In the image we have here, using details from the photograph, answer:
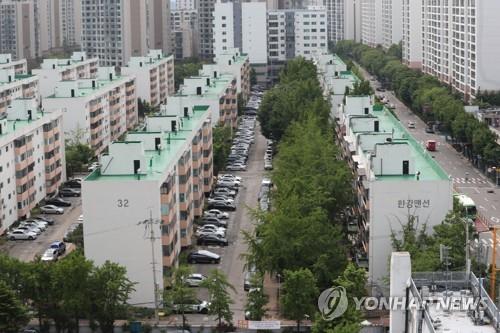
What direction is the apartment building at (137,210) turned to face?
to the viewer's right

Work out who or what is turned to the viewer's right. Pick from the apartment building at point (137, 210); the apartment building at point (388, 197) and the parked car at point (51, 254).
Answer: the apartment building at point (137, 210)

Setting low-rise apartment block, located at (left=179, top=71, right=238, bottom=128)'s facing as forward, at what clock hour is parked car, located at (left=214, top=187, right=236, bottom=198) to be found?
The parked car is roughly at 3 o'clock from the low-rise apartment block.

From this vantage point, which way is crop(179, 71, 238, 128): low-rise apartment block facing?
to the viewer's right

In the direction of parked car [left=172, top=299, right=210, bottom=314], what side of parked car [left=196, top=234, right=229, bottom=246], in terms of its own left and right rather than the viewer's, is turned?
right

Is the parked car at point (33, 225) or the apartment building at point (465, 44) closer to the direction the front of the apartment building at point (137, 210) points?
the apartment building

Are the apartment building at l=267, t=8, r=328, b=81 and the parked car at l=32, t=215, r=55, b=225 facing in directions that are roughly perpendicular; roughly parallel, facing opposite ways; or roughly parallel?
roughly perpendicular

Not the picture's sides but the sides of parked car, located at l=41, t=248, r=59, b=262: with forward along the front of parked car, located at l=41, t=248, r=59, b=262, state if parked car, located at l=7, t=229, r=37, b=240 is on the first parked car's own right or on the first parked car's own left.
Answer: on the first parked car's own right

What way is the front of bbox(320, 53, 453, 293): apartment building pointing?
to the viewer's left
